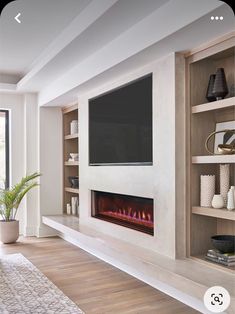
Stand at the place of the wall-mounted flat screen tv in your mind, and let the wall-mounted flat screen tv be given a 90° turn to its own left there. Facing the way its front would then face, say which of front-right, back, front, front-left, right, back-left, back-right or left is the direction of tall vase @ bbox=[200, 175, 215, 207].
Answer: front

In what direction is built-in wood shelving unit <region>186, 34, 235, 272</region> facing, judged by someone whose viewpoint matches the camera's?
facing the viewer and to the left of the viewer

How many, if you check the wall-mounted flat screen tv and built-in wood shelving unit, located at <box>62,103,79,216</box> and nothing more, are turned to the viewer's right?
0

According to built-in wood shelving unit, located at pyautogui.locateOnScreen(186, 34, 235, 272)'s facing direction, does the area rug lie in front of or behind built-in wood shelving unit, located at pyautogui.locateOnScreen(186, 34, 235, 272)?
in front

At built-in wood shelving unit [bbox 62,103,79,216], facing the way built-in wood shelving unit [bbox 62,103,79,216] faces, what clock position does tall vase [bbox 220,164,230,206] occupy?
The tall vase is roughly at 10 o'clock from the built-in wood shelving unit.

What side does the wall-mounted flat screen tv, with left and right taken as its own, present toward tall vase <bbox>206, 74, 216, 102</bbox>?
left

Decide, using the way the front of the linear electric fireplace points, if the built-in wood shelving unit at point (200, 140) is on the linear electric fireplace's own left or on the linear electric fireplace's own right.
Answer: on the linear electric fireplace's own left

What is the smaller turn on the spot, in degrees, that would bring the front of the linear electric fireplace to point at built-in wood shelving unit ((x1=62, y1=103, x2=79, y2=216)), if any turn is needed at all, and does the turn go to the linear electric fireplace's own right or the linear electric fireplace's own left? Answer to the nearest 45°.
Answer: approximately 90° to the linear electric fireplace's own right

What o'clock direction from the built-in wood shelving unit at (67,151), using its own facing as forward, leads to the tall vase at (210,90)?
The tall vase is roughly at 10 o'clock from the built-in wood shelving unit.

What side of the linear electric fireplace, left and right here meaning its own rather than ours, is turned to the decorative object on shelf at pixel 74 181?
right

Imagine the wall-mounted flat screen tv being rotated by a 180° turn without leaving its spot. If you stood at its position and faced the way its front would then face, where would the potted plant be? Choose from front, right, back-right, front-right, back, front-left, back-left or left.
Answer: left
